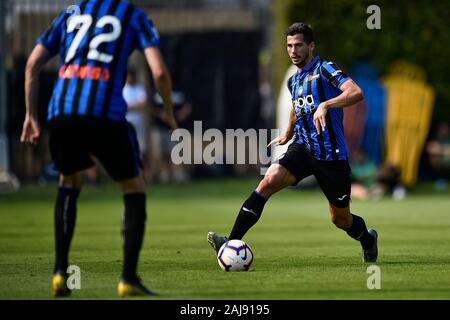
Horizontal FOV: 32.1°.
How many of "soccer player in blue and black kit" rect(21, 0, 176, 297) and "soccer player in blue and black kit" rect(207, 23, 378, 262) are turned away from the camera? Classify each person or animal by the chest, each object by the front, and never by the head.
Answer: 1

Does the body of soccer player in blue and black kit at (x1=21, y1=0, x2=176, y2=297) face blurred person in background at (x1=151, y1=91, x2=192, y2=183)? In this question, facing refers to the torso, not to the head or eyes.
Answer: yes

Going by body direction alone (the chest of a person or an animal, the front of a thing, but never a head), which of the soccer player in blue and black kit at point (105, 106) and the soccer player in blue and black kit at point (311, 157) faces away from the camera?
the soccer player in blue and black kit at point (105, 106)

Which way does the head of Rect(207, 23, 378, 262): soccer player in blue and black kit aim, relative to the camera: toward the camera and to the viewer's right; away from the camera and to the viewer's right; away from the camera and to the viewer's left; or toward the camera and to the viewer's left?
toward the camera and to the viewer's left

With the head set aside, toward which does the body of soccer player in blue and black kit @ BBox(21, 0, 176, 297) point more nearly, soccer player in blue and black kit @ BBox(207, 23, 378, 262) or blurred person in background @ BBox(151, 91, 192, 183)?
the blurred person in background

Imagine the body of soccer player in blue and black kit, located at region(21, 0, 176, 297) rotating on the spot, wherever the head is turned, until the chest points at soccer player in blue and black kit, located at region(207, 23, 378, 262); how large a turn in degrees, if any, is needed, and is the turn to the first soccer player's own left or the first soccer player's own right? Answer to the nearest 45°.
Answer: approximately 45° to the first soccer player's own right

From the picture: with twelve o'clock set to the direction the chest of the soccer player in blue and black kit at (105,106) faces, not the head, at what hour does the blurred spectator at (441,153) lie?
The blurred spectator is roughly at 1 o'clock from the soccer player in blue and black kit.

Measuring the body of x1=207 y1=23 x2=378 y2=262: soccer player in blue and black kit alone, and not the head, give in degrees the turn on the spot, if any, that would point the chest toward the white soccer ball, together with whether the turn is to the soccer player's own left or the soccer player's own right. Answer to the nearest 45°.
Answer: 0° — they already face it

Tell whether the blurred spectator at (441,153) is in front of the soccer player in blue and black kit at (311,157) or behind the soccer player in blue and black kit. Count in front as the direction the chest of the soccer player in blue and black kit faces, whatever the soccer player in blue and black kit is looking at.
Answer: behind

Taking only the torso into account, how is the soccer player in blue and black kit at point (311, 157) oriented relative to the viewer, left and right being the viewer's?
facing the viewer and to the left of the viewer

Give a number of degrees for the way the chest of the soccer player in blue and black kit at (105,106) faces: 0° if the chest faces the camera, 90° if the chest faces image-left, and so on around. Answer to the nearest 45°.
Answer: approximately 180°

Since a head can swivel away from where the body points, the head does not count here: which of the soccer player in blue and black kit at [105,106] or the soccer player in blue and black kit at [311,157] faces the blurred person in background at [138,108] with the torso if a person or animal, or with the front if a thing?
the soccer player in blue and black kit at [105,106]

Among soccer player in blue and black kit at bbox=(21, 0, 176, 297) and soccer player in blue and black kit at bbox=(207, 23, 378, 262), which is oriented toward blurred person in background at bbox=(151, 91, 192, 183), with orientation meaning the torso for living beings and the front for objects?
soccer player in blue and black kit at bbox=(21, 0, 176, 297)
